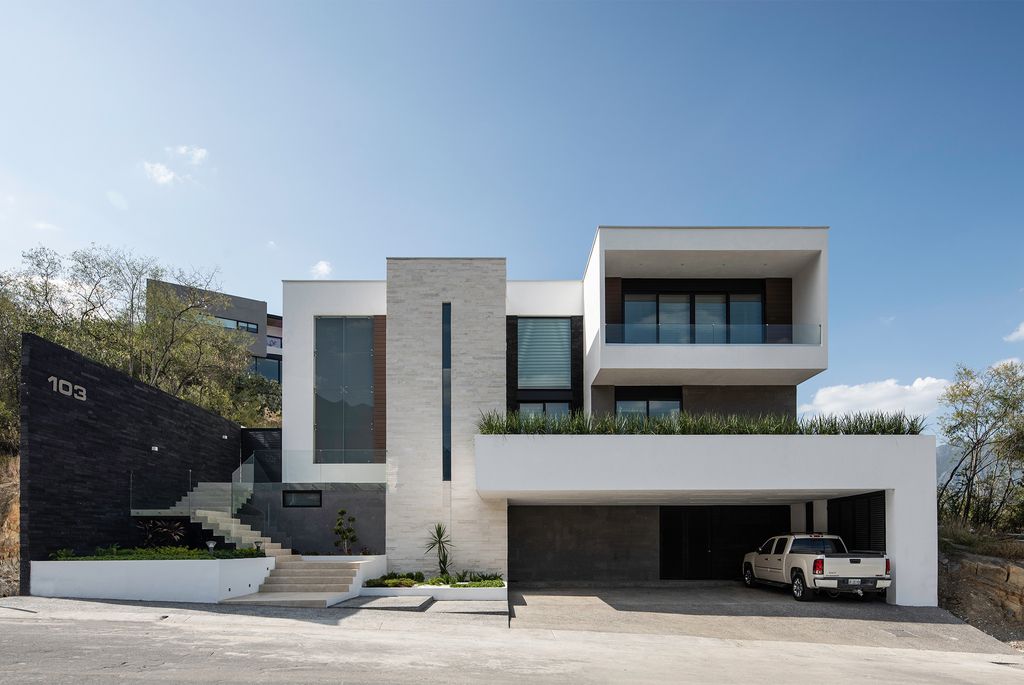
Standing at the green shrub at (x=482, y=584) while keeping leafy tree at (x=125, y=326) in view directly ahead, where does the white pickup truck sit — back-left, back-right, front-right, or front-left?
back-right

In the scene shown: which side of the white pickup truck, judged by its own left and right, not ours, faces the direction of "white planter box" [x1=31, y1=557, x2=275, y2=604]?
left

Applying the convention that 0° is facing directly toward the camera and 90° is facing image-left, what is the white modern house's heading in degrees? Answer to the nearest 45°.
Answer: approximately 0°

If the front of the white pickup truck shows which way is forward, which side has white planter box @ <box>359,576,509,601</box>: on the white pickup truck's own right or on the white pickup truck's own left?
on the white pickup truck's own left

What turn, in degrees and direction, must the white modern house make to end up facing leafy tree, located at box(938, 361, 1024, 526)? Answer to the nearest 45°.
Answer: approximately 135° to its left

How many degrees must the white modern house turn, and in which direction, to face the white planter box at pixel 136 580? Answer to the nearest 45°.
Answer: approximately 45° to its right

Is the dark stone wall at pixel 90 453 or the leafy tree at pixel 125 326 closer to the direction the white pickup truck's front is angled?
the leafy tree

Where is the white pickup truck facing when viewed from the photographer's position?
facing away from the viewer and to the left of the viewer
